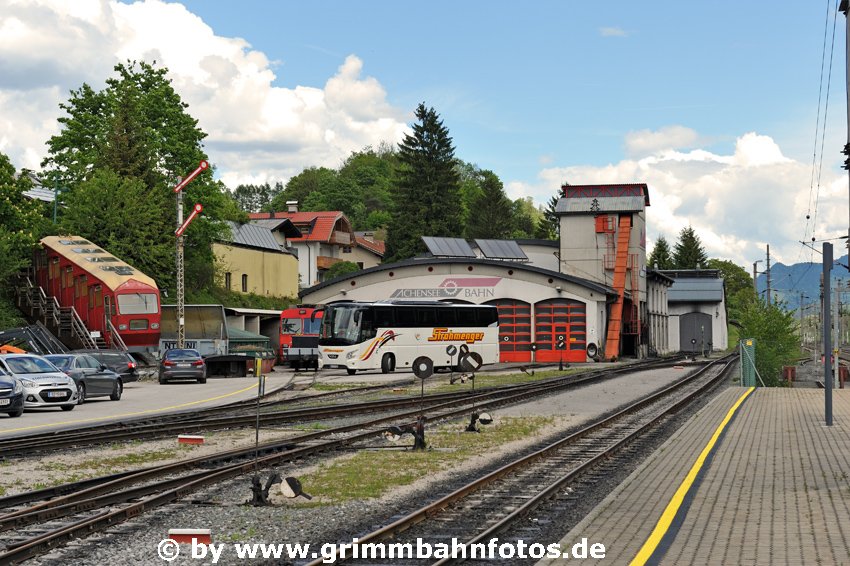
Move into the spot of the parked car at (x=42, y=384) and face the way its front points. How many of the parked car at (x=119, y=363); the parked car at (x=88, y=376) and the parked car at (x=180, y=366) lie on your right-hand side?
0

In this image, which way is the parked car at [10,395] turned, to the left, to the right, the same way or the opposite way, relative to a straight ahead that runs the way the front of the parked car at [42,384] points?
the same way

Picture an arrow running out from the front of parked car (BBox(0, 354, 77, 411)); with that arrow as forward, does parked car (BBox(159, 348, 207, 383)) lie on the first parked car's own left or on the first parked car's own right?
on the first parked car's own left

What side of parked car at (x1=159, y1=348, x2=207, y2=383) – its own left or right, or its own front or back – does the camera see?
back

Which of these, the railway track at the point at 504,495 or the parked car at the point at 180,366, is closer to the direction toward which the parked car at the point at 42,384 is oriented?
the railway track

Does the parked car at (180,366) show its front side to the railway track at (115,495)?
no

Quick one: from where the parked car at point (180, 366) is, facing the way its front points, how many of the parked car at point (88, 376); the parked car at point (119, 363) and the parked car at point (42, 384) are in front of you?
0

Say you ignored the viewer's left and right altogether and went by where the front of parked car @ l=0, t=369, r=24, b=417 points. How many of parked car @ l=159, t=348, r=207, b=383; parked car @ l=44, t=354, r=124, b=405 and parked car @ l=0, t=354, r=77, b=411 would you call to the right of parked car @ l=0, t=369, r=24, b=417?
0

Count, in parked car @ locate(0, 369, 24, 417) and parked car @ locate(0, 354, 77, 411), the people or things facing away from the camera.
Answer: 0

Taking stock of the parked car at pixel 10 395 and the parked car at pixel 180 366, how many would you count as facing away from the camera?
1

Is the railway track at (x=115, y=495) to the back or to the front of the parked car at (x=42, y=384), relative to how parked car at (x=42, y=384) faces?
to the front

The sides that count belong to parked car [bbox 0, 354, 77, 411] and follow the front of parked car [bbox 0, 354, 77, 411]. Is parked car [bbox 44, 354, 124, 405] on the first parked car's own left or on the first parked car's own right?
on the first parked car's own left

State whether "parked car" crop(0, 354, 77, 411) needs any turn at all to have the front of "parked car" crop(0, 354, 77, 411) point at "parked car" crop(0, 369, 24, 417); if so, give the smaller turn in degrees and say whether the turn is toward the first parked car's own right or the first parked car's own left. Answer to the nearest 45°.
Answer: approximately 45° to the first parked car's own right

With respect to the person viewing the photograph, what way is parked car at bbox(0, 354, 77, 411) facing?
facing the viewer and to the right of the viewer

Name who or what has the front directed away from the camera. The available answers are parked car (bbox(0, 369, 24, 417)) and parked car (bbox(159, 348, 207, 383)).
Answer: parked car (bbox(159, 348, 207, 383))

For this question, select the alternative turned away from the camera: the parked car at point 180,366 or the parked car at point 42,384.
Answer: the parked car at point 180,366

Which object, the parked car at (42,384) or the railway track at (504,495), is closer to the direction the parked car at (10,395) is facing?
the railway track

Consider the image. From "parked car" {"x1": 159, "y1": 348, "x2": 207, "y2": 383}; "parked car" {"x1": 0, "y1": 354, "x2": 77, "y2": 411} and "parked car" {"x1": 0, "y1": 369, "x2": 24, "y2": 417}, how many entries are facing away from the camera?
1
